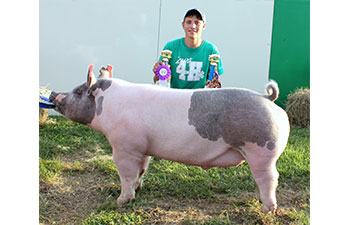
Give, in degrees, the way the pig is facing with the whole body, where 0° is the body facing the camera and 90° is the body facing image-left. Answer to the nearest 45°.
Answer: approximately 90°

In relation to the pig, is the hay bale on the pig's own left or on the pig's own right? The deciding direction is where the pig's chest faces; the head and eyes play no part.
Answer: on the pig's own right
